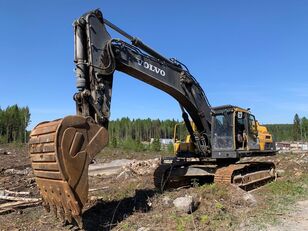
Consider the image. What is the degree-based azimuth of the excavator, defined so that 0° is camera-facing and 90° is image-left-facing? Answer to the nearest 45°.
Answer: approximately 45°
